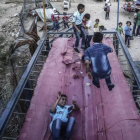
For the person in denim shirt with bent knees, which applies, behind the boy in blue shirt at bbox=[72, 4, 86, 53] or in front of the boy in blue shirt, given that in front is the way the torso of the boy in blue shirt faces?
in front

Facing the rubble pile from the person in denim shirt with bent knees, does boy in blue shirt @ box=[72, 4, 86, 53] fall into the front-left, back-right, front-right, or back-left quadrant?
front-right

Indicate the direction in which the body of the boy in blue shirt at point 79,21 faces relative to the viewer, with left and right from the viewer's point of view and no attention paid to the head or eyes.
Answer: facing the viewer and to the right of the viewer

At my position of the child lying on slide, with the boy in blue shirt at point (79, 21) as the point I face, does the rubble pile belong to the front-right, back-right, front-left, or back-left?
front-left

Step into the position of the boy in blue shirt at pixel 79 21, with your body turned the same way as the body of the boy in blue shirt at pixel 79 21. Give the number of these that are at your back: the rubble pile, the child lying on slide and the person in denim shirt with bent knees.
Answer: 1

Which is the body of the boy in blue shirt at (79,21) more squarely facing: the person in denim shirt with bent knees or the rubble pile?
the person in denim shirt with bent knees

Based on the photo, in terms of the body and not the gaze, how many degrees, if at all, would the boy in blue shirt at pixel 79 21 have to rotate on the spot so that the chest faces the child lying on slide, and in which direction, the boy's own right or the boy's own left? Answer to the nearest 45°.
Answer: approximately 45° to the boy's own right
